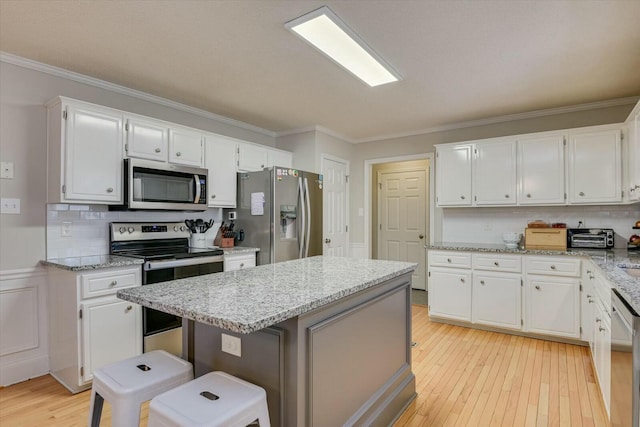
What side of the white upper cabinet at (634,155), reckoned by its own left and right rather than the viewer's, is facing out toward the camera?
left

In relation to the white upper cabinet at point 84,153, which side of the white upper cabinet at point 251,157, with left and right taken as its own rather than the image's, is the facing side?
right

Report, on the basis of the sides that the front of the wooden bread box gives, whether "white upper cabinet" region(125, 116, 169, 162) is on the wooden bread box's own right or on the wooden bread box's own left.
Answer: on the wooden bread box's own right

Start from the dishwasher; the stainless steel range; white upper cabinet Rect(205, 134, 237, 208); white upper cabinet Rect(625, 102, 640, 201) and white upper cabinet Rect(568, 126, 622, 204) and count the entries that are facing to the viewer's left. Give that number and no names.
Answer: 2

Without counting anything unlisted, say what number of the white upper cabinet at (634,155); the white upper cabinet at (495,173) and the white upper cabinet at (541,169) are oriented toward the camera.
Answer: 2
